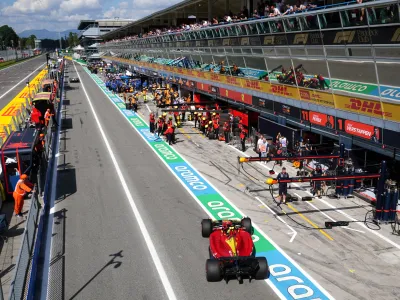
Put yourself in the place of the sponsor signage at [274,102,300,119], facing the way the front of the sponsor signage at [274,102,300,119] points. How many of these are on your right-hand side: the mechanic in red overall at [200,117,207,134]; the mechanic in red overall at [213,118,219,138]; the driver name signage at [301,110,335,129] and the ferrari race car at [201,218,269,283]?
2

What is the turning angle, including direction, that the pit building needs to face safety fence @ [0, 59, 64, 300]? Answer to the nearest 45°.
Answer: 0° — it already faces it

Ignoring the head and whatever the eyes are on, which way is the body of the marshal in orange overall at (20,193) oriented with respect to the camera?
to the viewer's right

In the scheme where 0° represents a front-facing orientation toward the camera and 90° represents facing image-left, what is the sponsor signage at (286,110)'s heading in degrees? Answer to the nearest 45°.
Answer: approximately 45°

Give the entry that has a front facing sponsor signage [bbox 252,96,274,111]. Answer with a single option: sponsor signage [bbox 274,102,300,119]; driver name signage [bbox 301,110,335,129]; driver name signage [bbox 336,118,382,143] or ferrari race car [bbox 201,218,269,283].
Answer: the ferrari race car

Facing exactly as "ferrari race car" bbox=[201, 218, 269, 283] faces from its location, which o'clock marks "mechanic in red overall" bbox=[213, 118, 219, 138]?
The mechanic in red overall is roughly at 12 o'clock from the ferrari race car.

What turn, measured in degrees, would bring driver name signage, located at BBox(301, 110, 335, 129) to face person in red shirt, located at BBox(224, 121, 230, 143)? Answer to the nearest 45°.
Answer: approximately 90° to its right

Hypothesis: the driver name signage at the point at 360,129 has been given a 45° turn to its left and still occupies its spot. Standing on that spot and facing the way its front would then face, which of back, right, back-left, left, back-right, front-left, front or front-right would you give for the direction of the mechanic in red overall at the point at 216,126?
back-right

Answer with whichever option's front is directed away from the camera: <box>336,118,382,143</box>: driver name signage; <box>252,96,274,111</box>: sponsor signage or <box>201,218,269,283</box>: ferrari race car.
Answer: the ferrari race car

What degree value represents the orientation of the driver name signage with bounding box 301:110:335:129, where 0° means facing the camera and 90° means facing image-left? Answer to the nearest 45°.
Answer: approximately 45°
